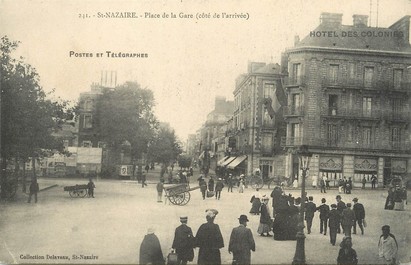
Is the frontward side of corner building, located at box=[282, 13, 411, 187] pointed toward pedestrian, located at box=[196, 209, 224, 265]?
yes

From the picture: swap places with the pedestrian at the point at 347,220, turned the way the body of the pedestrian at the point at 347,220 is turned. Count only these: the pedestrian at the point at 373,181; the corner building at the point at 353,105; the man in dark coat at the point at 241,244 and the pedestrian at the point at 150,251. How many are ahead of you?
2

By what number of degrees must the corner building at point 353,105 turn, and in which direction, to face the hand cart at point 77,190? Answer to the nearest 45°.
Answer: approximately 45° to its right

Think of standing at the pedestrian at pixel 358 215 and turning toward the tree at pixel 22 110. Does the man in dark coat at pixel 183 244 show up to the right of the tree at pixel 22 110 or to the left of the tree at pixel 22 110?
left

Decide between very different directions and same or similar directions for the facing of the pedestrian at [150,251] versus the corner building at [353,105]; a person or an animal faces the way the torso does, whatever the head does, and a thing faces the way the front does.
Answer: very different directions

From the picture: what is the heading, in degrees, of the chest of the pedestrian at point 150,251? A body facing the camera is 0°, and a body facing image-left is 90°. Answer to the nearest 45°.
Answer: approximately 180°

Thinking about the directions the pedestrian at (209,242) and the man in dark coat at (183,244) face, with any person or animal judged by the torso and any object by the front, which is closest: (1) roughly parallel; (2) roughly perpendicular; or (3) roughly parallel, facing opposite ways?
roughly parallel

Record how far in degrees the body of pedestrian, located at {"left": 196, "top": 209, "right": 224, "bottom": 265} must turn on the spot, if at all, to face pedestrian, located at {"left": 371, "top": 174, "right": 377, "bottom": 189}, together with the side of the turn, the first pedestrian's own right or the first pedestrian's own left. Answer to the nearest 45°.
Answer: approximately 45° to the first pedestrian's own right

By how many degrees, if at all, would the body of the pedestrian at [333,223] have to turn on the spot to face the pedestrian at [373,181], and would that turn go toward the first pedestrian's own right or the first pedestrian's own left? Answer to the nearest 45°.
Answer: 0° — they already face them

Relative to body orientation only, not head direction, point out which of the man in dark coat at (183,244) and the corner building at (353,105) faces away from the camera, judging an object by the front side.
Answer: the man in dark coat

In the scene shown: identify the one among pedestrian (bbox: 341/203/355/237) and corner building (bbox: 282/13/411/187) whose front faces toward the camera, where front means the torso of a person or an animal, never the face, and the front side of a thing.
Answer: the corner building

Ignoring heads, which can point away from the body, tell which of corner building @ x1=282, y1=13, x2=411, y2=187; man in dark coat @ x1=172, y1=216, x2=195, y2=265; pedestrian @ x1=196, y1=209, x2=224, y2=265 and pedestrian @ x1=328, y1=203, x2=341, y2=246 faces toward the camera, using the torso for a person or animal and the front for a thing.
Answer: the corner building

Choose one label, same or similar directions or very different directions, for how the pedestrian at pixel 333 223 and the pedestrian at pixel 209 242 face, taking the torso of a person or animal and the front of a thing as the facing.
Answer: same or similar directions

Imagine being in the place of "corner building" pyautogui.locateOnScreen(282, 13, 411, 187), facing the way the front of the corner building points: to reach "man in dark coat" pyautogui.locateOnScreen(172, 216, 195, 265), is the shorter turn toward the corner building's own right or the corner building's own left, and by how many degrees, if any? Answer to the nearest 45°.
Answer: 0° — it already faces them

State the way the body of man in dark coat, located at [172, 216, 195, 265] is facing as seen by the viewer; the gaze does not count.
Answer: away from the camera

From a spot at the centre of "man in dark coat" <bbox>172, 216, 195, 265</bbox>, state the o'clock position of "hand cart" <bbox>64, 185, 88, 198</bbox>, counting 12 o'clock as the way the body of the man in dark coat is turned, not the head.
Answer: The hand cart is roughly at 11 o'clock from the man in dark coat.
